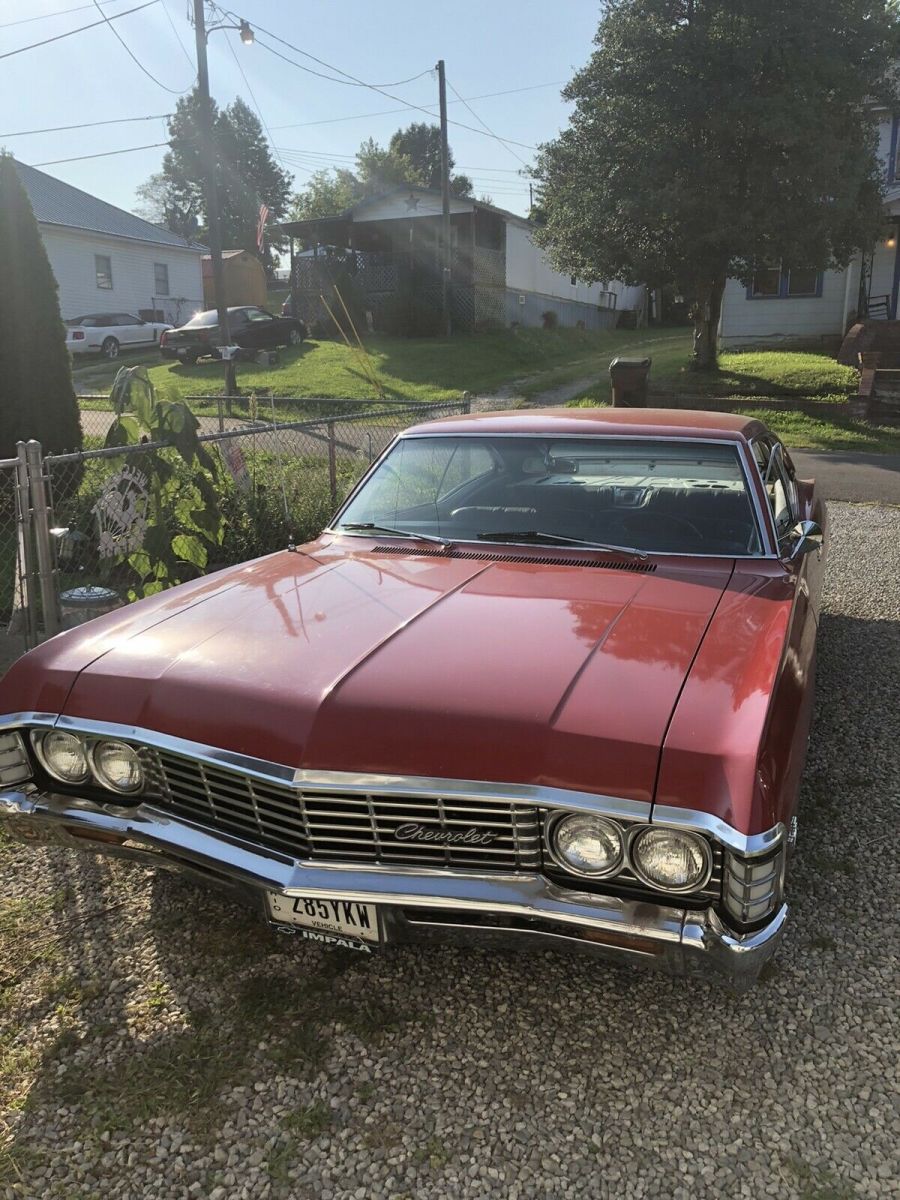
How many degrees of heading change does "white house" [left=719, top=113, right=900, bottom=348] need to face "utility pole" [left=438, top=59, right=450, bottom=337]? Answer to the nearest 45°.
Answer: approximately 90° to its right

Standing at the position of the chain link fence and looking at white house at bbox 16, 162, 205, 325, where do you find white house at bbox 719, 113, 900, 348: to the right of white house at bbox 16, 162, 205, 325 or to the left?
right

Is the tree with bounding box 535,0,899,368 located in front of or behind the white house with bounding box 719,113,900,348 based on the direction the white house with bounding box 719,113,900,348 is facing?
in front

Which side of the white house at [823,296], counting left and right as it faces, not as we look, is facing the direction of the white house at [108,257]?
right

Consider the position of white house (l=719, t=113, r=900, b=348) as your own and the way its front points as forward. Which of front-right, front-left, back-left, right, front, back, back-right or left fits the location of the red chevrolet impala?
front

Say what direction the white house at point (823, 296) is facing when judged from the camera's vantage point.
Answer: facing the viewer

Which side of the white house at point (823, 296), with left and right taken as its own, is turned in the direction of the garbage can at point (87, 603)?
front

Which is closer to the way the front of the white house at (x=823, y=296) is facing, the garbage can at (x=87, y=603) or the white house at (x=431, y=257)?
the garbage can

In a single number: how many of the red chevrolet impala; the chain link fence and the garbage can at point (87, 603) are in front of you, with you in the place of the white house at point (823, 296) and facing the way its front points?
3

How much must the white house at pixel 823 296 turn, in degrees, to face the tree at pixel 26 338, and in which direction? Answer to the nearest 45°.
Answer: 0° — it already faces it
